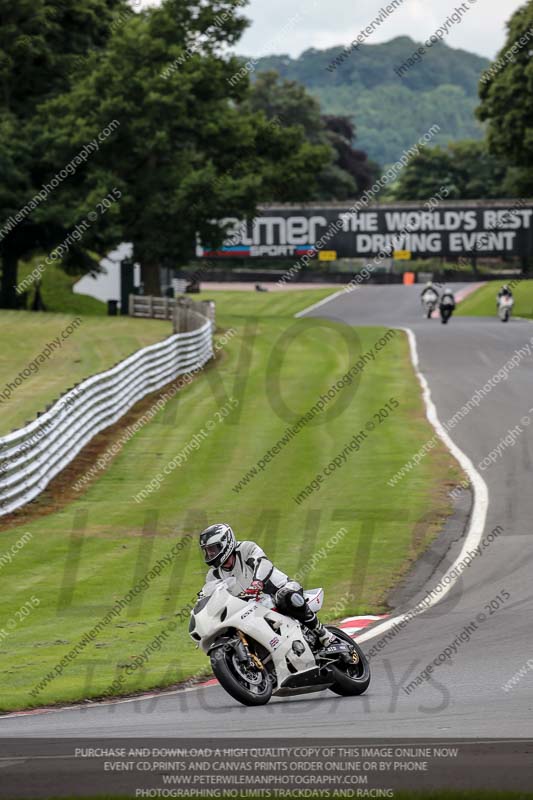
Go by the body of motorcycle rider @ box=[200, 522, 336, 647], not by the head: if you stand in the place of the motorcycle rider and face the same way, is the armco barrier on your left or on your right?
on your right

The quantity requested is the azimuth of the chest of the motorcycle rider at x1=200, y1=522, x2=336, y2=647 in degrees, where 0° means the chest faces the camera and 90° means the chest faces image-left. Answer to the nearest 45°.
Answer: approximately 45°
